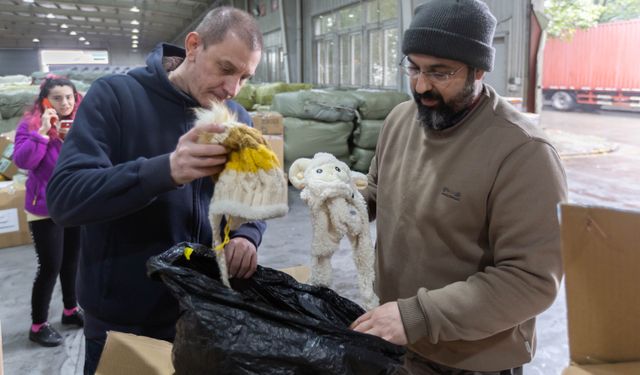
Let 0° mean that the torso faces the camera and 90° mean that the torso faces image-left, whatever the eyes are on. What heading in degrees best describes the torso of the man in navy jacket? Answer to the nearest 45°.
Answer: approximately 315°

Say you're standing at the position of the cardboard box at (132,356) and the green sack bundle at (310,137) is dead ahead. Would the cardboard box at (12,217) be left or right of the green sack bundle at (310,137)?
left

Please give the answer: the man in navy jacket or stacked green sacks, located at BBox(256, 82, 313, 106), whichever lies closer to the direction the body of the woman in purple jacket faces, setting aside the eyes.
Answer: the man in navy jacket

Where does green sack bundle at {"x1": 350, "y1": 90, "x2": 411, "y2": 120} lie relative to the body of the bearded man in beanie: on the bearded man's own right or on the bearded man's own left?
on the bearded man's own right

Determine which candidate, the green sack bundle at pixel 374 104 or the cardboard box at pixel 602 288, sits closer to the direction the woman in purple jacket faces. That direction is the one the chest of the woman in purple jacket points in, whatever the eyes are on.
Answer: the cardboard box

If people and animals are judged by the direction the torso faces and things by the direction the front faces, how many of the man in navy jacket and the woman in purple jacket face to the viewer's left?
0

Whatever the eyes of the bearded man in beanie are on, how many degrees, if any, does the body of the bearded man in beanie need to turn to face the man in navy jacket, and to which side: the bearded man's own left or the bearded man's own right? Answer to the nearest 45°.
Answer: approximately 45° to the bearded man's own right

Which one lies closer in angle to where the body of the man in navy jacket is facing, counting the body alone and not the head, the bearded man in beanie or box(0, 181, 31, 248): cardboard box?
the bearded man in beanie

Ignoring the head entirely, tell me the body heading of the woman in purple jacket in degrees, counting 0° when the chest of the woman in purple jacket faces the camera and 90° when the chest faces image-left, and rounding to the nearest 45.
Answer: approximately 315°

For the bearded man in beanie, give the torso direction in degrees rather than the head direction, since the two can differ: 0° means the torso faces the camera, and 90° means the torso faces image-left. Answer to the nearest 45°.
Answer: approximately 45°
